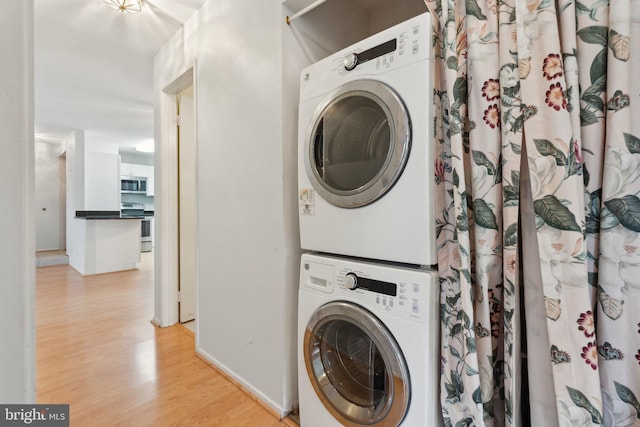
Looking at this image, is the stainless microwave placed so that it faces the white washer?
yes

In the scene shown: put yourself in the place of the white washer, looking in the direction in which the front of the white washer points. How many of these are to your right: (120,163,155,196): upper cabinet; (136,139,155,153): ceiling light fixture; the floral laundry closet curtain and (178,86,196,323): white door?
3

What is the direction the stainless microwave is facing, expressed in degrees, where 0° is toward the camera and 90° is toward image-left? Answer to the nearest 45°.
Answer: approximately 0°

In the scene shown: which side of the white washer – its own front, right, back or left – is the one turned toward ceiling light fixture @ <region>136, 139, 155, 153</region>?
right

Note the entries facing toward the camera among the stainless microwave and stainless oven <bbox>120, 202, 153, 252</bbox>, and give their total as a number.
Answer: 2

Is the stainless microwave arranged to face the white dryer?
yes

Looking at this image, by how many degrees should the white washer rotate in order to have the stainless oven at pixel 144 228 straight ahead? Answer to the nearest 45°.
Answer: approximately 90° to its right

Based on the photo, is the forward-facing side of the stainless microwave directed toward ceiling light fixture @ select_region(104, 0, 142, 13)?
yes

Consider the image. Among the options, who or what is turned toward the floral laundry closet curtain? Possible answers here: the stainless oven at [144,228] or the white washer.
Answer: the stainless oven

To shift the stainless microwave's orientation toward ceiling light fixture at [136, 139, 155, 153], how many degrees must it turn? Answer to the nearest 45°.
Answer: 0° — it already faces it

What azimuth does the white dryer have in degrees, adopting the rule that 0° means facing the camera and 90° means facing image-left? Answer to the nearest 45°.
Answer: approximately 45°
